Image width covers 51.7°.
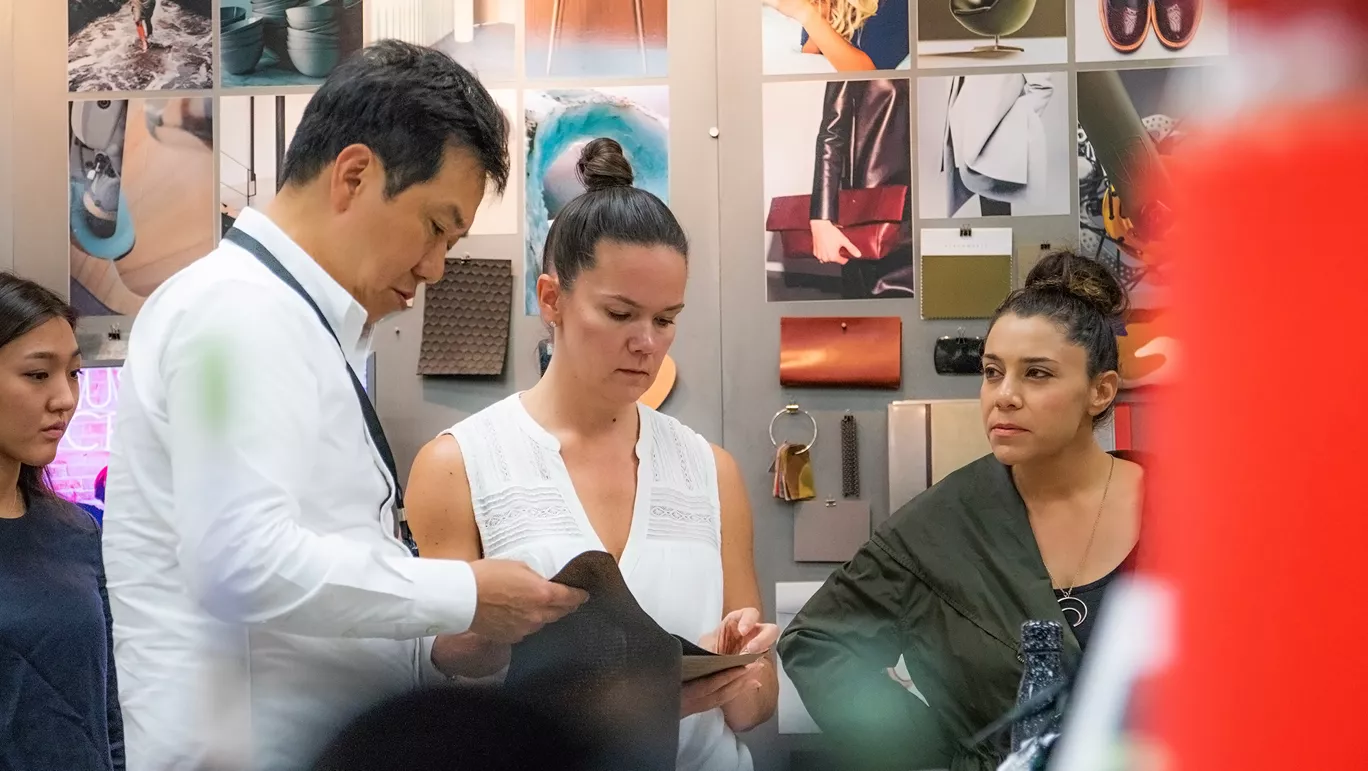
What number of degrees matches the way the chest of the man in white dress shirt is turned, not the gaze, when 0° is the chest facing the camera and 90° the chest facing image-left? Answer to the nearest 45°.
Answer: approximately 270°

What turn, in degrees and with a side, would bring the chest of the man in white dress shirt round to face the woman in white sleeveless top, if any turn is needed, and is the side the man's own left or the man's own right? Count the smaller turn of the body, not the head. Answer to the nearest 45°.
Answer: approximately 45° to the man's own left

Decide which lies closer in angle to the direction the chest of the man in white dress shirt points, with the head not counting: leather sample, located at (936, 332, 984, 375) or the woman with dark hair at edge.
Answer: the leather sample

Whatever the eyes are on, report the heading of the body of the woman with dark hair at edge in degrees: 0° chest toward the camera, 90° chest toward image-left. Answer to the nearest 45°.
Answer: approximately 315°

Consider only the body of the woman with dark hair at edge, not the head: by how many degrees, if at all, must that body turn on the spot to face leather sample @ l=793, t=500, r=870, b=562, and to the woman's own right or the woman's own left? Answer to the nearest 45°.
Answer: approximately 45° to the woman's own left

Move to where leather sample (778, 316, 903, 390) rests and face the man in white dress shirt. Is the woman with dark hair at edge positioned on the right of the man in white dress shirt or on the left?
right

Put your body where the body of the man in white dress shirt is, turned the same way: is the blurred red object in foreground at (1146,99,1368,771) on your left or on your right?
on your right
